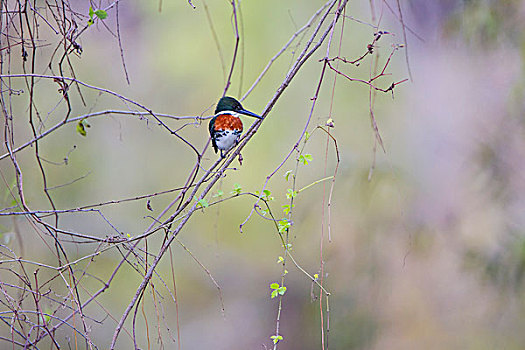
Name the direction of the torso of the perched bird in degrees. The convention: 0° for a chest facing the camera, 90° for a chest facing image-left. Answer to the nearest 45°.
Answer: approximately 315°
